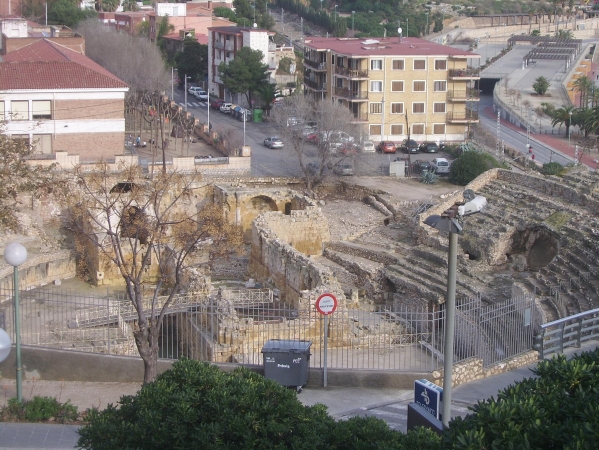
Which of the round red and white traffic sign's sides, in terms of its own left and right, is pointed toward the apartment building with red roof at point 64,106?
back

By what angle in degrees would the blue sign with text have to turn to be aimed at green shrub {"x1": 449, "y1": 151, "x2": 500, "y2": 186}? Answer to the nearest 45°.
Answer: approximately 135° to its right

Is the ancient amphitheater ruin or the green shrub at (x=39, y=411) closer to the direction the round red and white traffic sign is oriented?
the green shrub

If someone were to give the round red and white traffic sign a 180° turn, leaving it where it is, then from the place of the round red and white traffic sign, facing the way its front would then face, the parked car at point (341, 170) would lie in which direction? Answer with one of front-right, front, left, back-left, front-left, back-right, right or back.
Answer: front

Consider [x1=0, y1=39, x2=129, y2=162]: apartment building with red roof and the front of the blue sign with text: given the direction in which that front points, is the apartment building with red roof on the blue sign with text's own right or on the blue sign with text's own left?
on the blue sign with text's own right

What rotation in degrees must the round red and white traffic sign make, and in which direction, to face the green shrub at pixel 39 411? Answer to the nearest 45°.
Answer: approximately 45° to its right

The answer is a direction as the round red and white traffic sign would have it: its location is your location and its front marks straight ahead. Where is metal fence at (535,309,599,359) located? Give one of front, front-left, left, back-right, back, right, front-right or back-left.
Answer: left

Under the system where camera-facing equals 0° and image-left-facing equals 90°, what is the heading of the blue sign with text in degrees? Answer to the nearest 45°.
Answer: approximately 45°

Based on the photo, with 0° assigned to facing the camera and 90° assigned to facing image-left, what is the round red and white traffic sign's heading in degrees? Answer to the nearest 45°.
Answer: approximately 0°
